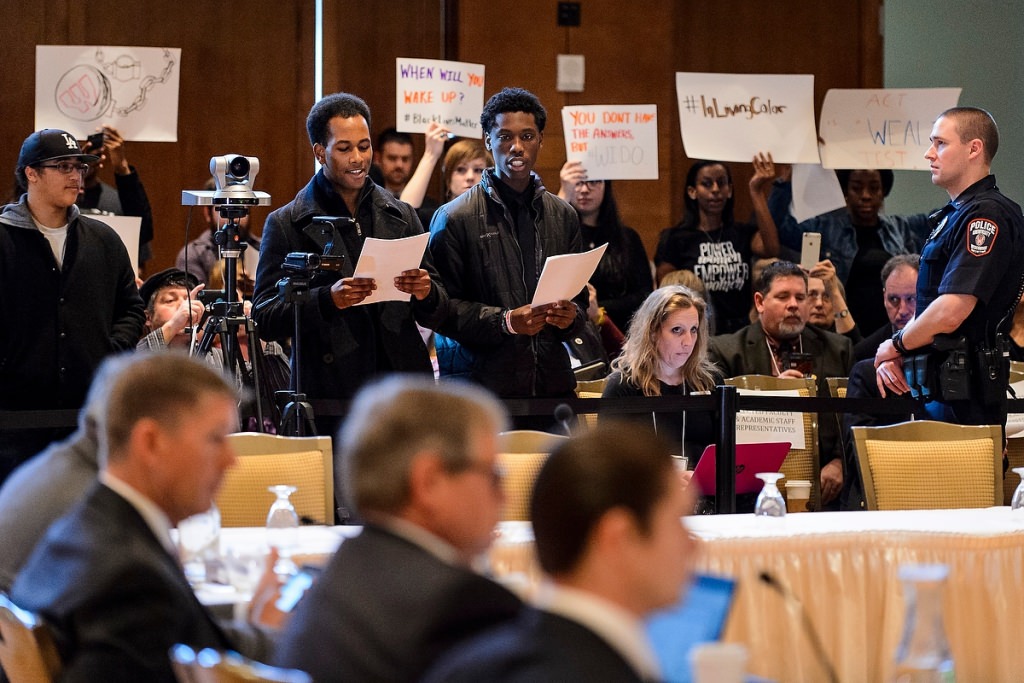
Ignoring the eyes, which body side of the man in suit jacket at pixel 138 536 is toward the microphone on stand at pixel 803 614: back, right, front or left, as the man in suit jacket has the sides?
front

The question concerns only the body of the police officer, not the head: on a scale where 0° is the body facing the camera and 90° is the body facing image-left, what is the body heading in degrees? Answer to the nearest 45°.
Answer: approximately 90°

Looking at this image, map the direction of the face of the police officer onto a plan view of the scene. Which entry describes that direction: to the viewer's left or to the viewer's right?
to the viewer's left

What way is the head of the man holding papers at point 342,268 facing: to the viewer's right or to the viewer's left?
to the viewer's right

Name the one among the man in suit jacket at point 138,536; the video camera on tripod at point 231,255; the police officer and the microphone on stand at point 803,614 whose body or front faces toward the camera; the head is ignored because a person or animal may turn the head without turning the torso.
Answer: the video camera on tripod

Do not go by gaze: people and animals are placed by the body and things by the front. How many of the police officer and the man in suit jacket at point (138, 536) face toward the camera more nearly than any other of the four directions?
0

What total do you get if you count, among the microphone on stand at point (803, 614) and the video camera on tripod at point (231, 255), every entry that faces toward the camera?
1

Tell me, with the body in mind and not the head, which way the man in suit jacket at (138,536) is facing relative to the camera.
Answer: to the viewer's right

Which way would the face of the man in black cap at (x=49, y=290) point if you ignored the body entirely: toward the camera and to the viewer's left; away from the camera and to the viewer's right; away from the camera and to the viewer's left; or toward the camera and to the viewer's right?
toward the camera and to the viewer's right

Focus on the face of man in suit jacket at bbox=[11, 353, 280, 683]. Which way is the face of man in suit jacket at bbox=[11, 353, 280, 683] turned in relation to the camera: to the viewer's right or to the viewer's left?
to the viewer's right
